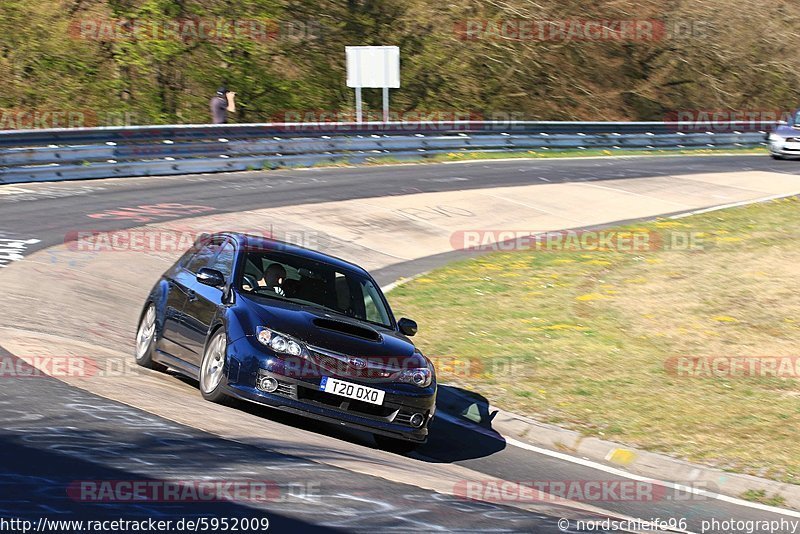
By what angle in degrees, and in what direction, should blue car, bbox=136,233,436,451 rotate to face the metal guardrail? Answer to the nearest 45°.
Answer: approximately 135° to its left

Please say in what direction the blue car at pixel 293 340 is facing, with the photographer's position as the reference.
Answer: facing the viewer and to the right of the viewer

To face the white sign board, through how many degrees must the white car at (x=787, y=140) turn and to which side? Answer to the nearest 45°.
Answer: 0° — it already faces it

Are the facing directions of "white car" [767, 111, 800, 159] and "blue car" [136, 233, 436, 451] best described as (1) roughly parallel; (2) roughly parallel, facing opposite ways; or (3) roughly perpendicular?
roughly perpendicular

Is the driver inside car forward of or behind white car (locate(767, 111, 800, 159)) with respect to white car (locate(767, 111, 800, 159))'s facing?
forward

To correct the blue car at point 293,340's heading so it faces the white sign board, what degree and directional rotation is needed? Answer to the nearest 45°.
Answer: approximately 135° to its left

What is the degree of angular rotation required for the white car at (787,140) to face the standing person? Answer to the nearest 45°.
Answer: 0° — it already faces them

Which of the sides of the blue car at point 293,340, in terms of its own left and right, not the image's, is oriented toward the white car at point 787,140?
left
